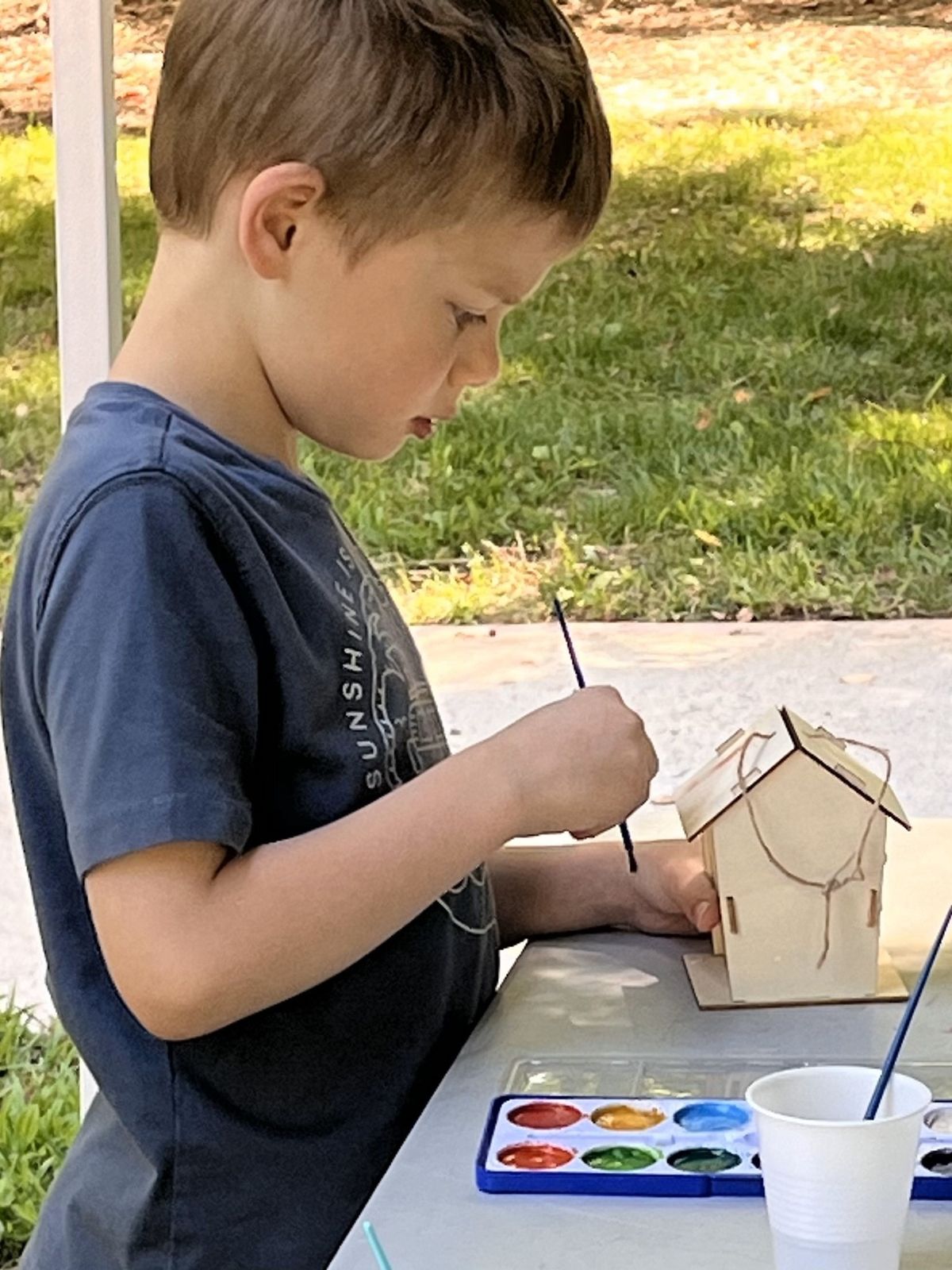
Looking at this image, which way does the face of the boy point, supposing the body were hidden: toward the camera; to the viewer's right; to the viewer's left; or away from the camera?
to the viewer's right

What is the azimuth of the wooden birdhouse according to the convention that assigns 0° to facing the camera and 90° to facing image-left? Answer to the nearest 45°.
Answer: approximately 180°

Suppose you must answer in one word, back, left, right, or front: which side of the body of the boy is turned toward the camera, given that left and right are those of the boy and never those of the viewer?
right

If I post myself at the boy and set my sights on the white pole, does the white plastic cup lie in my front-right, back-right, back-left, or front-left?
back-right

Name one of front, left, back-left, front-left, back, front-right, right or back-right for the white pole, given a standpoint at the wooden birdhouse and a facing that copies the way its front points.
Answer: front-left
